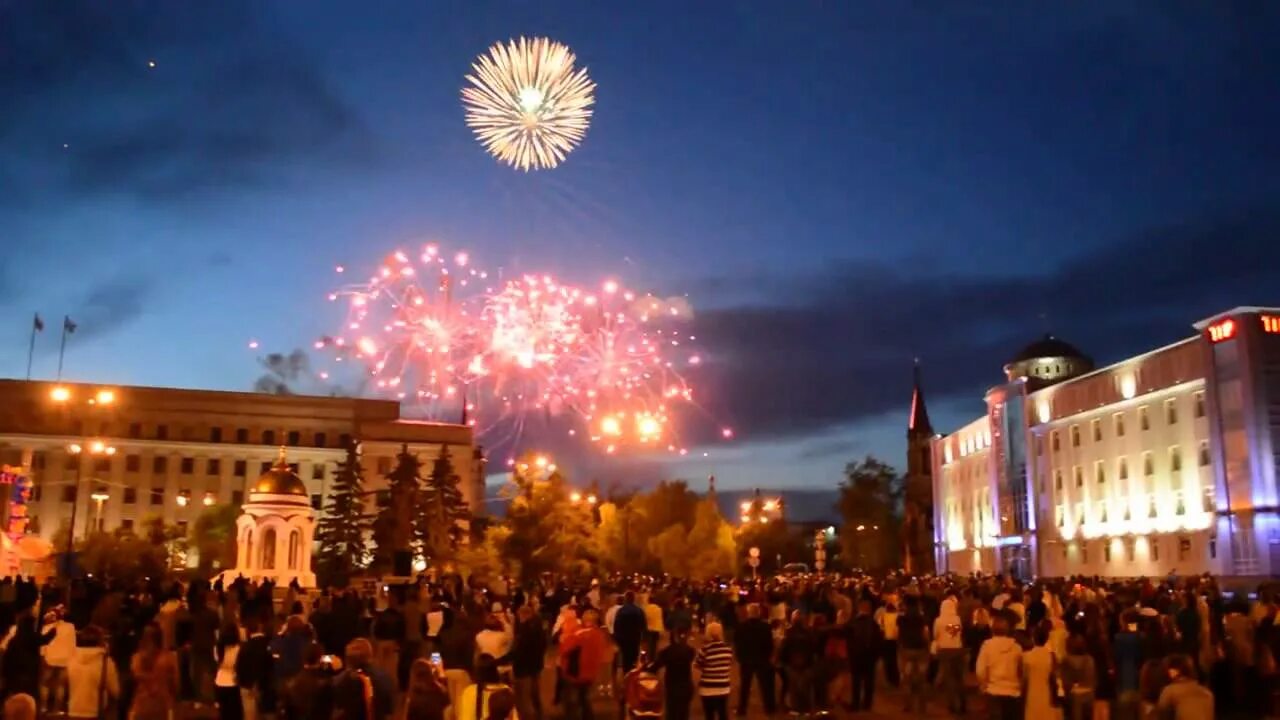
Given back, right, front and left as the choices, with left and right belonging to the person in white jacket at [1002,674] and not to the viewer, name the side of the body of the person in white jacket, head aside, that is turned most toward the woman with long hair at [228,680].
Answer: left

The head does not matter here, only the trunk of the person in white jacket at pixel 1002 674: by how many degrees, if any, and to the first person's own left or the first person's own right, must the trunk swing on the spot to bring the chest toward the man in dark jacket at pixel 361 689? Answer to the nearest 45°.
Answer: approximately 135° to the first person's own left

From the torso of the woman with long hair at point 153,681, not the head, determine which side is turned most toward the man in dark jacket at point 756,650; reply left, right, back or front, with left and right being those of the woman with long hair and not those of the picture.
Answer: right

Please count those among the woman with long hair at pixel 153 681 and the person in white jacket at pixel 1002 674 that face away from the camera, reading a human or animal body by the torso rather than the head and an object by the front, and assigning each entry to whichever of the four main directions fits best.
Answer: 2

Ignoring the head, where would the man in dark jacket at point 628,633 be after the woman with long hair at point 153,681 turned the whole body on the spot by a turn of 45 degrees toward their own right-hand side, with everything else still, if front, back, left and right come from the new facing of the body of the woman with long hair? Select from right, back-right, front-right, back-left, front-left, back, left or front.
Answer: front

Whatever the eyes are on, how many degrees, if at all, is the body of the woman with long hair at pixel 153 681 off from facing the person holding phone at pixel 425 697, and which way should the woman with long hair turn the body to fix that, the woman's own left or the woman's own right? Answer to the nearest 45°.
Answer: approximately 135° to the woman's own right

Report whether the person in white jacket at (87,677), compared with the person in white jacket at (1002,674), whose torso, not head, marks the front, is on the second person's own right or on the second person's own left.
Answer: on the second person's own left

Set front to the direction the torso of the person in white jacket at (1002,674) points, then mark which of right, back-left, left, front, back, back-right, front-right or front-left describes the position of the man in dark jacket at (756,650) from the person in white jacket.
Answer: front-left

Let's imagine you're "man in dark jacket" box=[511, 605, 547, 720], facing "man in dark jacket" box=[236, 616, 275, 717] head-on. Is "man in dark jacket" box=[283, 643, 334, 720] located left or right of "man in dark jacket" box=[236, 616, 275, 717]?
left

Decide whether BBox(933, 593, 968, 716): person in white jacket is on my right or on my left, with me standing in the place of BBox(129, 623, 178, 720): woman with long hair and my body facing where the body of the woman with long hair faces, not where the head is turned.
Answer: on my right

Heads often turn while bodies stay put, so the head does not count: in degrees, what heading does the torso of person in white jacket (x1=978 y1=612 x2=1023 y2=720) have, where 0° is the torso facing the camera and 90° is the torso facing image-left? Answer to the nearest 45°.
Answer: approximately 180°

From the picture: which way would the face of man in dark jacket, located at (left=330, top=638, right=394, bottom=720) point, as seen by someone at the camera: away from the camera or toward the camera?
away from the camera

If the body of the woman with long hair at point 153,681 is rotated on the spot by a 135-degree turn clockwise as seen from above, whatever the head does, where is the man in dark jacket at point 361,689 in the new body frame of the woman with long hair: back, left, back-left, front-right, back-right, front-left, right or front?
front

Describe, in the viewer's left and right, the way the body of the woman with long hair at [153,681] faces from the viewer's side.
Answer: facing away from the viewer

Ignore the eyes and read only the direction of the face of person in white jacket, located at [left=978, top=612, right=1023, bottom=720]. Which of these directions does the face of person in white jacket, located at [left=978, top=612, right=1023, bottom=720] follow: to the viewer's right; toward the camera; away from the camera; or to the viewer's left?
away from the camera
